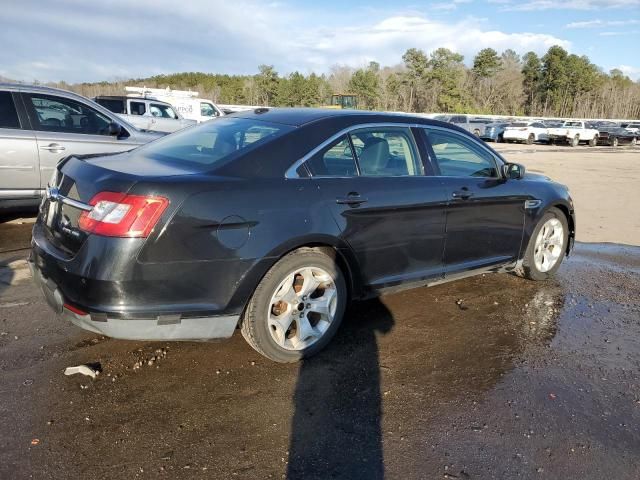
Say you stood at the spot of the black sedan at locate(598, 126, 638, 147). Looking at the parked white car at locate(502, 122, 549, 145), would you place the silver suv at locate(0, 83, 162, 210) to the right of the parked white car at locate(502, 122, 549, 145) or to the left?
left

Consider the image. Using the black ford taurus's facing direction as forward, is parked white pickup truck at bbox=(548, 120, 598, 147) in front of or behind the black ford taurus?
in front

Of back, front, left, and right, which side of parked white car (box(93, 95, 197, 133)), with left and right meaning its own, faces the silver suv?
right

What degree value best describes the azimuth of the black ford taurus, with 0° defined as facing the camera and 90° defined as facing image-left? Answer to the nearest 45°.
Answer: approximately 225°

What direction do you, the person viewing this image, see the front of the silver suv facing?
facing to the right of the viewer

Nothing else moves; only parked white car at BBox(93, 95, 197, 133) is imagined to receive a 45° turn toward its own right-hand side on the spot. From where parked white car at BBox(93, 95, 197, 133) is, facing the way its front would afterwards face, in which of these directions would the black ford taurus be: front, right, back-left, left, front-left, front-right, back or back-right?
front-right

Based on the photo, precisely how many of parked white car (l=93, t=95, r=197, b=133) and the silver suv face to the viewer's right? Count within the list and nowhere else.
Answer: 2

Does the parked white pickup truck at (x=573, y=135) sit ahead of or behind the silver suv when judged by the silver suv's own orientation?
ahead

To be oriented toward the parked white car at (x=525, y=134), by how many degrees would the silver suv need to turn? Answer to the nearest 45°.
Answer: approximately 45° to its left

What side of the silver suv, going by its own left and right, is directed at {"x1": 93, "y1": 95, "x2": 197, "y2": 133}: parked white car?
left

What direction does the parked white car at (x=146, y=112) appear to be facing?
to the viewer's right

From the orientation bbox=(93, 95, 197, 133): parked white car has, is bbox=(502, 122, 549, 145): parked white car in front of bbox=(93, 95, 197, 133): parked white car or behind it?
in front
